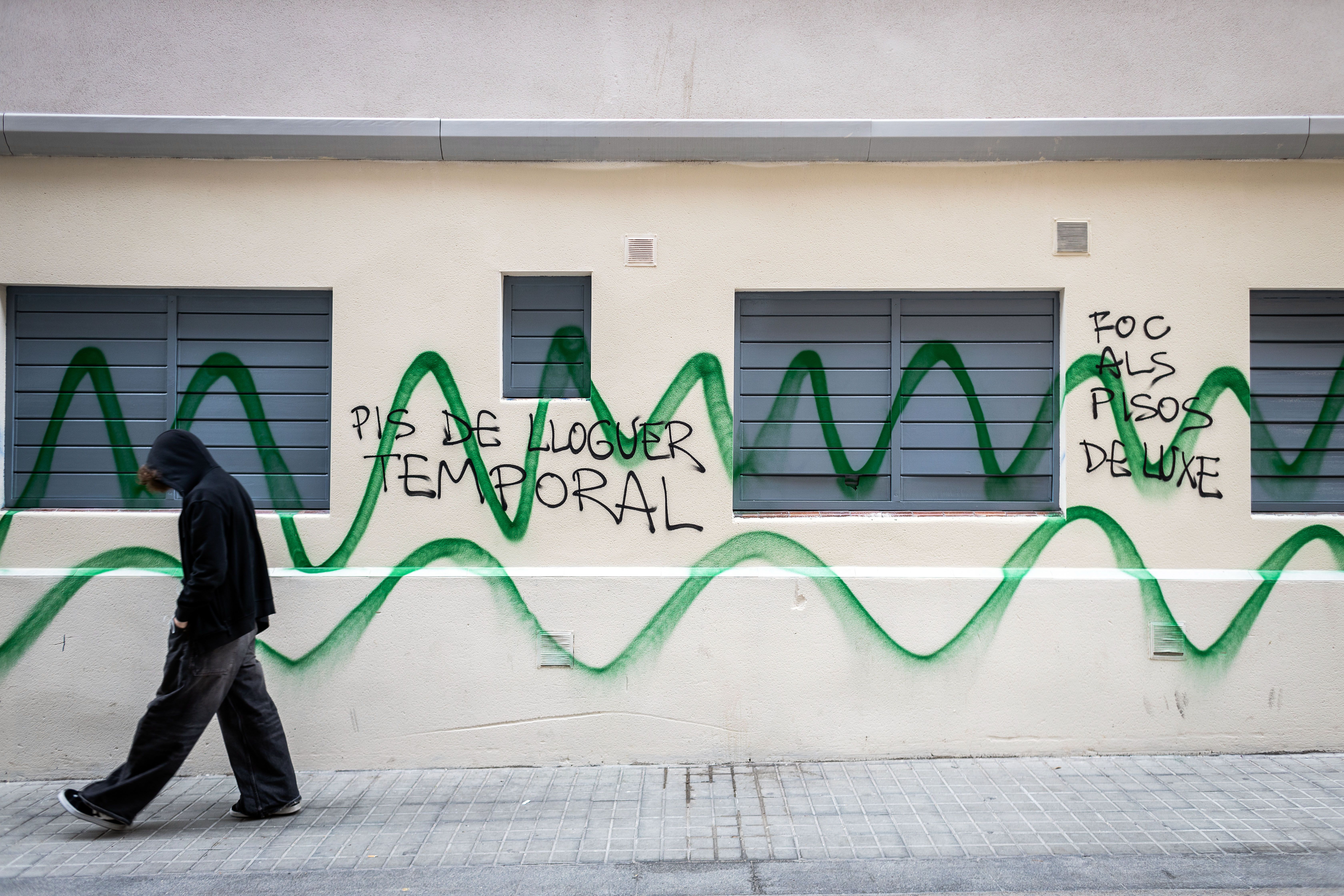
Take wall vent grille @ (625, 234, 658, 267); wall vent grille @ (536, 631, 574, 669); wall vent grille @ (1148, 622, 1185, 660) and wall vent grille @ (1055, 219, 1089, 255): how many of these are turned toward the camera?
4

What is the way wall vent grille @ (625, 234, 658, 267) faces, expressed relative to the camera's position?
facing the viewer

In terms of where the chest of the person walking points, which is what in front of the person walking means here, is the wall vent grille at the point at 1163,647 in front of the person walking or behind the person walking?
behind

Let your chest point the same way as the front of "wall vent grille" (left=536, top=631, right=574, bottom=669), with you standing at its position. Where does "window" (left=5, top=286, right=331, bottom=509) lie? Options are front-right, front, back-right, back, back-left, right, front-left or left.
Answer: right

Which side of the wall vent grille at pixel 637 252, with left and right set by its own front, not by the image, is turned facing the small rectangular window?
right

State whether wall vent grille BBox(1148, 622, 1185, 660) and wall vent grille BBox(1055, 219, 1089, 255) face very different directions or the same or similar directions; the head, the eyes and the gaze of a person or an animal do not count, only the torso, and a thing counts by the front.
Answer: same or similar directions

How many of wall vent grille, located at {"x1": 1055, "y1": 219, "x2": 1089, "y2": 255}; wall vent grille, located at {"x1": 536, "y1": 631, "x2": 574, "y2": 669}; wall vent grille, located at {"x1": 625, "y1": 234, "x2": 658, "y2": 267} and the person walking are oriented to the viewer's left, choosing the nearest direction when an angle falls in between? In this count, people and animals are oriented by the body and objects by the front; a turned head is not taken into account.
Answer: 1

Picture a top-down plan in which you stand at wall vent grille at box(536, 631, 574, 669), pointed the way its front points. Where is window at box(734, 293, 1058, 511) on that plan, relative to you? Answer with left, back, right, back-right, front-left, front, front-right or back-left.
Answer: left

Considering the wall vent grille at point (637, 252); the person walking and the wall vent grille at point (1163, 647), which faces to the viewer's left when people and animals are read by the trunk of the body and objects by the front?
the person walking

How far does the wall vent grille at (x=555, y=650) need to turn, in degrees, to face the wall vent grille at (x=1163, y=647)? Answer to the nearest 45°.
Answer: approximately 90° to its left

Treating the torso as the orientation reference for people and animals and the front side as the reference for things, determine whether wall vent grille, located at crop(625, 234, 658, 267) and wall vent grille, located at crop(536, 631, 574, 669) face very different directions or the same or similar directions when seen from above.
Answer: same or similar directions

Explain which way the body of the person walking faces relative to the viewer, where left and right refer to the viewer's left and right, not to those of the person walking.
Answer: facing to the left of the viewer

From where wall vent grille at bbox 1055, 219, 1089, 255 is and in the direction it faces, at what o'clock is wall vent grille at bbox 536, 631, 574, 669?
wall vent grille at bbox 536, 631, 574, 669 is roughly at 2 o'clock from wall vent grille at bbox 1055, 219, 1089, 255.
